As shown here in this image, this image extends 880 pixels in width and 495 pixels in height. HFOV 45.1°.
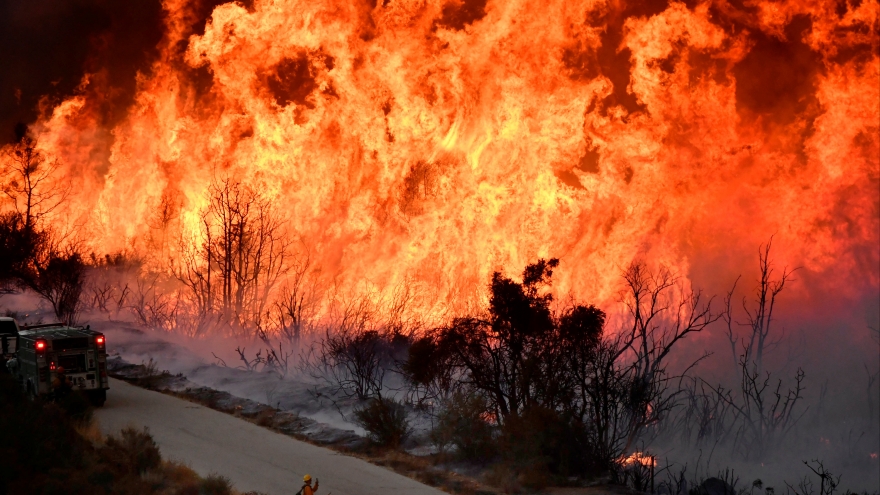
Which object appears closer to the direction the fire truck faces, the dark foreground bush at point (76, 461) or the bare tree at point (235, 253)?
the bare tree

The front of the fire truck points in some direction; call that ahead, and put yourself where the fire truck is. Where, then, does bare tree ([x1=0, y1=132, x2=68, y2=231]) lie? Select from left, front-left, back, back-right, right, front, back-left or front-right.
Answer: front-right

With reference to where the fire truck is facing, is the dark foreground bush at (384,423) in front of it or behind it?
behind

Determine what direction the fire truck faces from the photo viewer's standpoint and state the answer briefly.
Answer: facing away from the viewer and to the left of the viewer

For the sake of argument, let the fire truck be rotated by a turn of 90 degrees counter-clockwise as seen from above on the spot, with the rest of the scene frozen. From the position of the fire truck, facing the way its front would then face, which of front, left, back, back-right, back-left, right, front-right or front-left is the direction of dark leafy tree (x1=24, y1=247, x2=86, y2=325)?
back-right

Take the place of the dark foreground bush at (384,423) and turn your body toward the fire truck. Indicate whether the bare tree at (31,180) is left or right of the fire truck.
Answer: right

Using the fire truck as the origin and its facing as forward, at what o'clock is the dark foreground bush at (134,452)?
The dark foreground bush is roughly at 7 o'clock from the fire truck.
